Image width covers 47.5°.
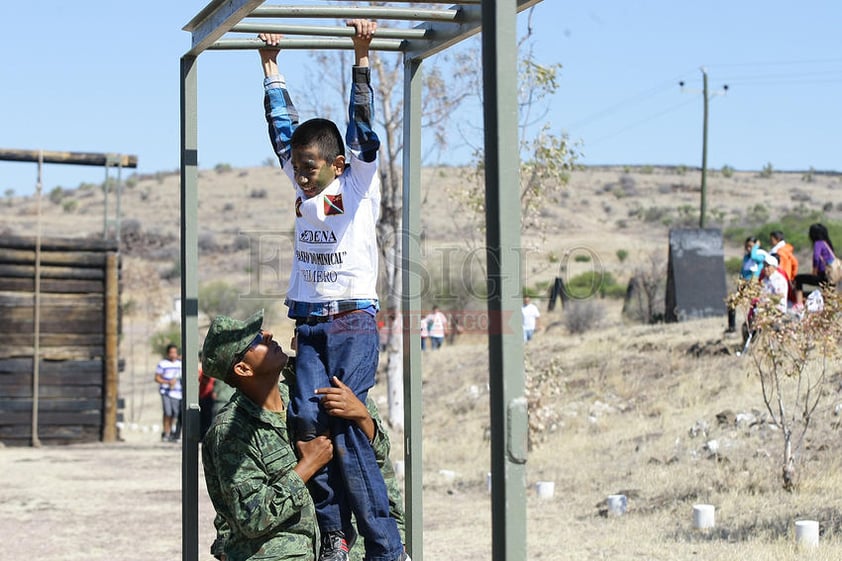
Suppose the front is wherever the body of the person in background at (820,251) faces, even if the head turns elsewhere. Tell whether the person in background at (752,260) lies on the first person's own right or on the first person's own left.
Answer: on the first person's own right

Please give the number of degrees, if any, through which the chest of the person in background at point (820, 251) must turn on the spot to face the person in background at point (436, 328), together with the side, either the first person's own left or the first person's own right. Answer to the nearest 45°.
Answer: approximately 45° to the first person's own right

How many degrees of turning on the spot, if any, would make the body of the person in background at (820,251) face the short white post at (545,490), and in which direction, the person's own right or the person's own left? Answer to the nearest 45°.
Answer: approximately 45° to the person's own left

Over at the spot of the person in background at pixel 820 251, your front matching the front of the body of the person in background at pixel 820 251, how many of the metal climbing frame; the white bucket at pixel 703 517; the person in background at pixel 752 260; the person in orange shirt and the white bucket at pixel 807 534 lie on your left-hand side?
3

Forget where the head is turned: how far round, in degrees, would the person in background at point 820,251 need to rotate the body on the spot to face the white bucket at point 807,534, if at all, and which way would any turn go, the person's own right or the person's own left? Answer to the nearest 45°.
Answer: approximately 90° to the person's own left

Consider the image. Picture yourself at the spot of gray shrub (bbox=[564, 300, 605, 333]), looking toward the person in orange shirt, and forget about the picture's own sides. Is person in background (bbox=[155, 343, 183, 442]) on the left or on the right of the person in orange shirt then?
right

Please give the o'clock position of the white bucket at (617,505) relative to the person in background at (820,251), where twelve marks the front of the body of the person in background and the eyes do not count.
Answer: The white bucket is roughly at 10 o'clock from the person in background.

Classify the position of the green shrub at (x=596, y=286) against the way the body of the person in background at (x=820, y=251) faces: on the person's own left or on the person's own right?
on the person's own right

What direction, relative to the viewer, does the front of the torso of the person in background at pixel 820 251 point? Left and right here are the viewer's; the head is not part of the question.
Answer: facing to the left of the viewer

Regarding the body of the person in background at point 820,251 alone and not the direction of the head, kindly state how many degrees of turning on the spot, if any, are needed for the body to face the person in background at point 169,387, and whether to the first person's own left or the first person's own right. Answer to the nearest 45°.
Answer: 0° — they already face them

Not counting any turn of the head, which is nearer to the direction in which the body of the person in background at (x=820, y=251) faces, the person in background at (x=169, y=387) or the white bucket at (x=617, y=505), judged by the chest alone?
the person in background

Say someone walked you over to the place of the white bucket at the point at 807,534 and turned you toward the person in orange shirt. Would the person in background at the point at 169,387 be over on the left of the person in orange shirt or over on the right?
left
